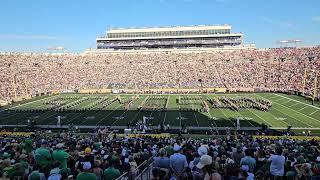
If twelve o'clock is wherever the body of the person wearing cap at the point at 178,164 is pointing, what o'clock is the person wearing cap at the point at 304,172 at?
the person wearing cap at the point at 304,172 is roughly at 3 o'clock from the person wearing cap at the point at 178,164.

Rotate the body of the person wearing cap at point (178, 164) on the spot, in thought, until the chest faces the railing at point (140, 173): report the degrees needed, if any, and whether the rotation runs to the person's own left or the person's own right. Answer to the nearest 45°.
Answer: approximately 45° to the person's own left

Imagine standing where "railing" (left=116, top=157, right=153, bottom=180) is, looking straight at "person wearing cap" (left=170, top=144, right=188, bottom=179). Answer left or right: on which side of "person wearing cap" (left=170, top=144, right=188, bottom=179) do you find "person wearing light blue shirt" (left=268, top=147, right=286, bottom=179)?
left

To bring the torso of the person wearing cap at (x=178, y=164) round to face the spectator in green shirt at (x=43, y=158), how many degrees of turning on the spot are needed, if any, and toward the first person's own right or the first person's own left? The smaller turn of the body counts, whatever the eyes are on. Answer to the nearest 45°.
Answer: approximately 90° to the first person's own left

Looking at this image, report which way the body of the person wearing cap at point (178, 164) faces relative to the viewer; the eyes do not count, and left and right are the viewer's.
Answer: facing away from the viewer

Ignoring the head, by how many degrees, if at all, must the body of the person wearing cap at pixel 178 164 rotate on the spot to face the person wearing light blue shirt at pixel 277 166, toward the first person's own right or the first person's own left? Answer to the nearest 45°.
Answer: approximately 90° to the first person's own right
